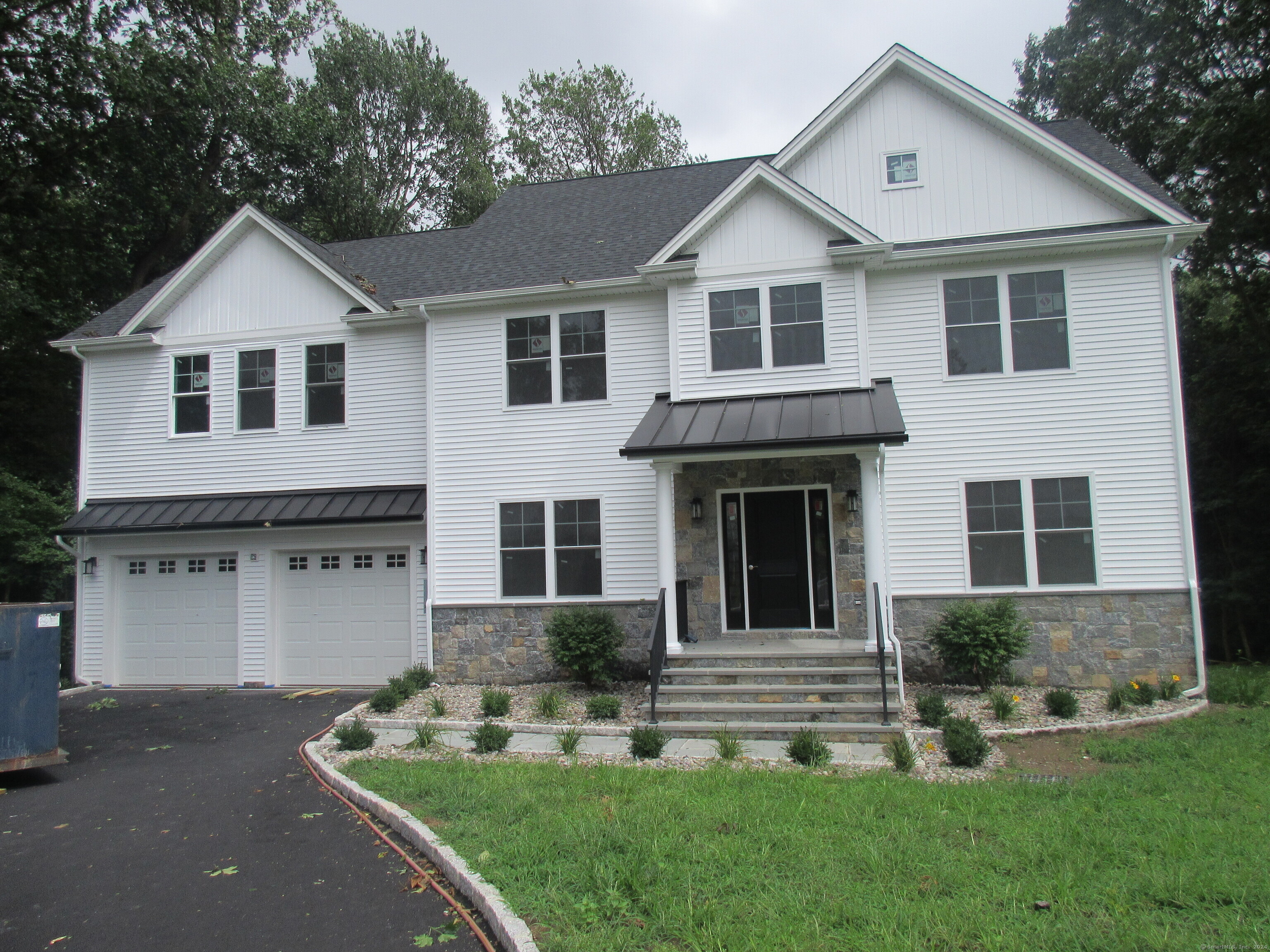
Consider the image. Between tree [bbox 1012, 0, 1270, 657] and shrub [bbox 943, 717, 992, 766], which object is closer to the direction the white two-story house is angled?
the shrub

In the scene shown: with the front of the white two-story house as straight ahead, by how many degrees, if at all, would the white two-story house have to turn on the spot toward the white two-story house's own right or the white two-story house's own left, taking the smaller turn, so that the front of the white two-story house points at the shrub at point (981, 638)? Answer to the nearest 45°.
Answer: approximately 45° to the white two-story house's own left

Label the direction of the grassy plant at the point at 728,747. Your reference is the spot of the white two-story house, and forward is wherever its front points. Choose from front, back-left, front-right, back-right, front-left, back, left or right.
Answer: front

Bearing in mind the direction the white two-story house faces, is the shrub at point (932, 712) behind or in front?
in front

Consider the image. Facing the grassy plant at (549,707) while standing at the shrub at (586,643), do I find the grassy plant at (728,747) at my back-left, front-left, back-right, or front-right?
front-left

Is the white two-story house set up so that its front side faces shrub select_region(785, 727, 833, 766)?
yes

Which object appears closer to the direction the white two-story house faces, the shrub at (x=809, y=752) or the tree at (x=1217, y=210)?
the shrub

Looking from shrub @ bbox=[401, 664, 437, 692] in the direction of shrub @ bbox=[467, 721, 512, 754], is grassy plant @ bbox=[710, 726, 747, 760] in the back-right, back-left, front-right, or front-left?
front-left

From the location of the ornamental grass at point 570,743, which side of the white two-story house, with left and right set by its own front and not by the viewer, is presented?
front

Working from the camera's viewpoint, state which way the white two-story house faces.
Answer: facing the viewer

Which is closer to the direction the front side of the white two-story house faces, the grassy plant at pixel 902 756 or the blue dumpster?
the grassy plant

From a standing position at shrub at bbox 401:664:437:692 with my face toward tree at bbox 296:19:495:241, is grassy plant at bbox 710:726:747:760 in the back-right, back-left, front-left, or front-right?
back-right

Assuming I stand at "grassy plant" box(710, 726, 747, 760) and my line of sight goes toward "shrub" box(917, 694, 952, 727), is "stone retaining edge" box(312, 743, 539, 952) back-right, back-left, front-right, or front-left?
back-right

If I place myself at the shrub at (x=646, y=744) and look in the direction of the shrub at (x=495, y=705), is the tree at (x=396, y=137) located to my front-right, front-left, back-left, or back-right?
front-right

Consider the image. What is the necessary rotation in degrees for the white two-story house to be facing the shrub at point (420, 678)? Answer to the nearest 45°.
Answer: approximately 90° to its right

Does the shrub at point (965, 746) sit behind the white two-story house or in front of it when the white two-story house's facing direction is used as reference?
in front

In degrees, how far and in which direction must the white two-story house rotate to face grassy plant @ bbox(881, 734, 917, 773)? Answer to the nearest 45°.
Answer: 0° — it already faces it

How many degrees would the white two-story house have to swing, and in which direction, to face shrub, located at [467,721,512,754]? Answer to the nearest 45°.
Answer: approximately 45° to its right

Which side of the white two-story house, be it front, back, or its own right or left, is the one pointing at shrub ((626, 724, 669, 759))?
front

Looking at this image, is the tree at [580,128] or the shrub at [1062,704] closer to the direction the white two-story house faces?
the shrub

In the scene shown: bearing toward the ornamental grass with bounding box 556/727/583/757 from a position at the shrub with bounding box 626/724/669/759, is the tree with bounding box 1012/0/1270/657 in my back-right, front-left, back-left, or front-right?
back-right

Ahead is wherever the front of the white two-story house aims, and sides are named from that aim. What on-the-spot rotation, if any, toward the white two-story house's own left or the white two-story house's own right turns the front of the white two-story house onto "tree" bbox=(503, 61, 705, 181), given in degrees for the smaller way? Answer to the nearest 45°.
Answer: approximately 180°
